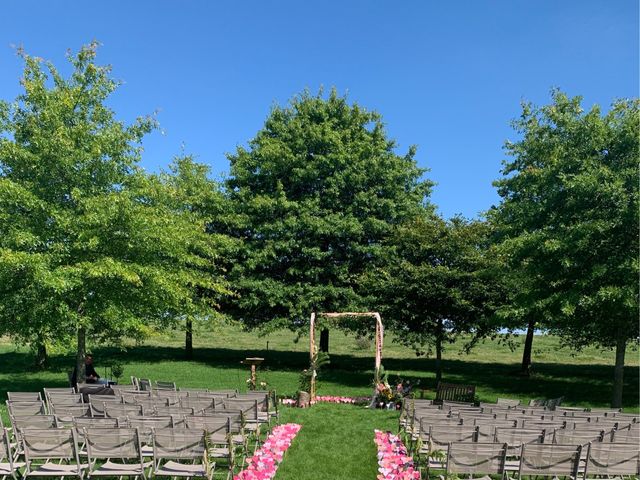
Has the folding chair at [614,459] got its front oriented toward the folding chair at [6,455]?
no

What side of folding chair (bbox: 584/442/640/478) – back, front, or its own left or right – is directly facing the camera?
back

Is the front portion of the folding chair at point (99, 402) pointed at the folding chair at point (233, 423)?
no

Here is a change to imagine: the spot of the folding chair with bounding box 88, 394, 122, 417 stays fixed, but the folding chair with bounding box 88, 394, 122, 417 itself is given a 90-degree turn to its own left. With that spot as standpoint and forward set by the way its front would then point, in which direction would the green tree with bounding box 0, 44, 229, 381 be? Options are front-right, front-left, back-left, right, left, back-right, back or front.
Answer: right

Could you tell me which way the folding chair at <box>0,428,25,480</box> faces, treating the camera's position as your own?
facing away from the viewer and to the right of the viewer

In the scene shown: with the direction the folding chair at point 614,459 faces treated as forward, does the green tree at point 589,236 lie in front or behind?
in front

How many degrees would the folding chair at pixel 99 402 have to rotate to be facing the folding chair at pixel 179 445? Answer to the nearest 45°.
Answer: approximately 180°

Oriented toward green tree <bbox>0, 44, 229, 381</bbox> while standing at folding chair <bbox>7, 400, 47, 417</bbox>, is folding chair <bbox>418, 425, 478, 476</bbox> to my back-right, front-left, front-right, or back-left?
back-right

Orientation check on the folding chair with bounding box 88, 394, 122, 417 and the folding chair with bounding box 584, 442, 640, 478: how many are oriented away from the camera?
2

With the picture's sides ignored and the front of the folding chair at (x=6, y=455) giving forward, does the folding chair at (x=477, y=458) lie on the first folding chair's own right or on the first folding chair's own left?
on the first folding chair's own right

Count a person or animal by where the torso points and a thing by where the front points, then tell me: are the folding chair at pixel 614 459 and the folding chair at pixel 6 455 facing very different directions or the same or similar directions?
same or similar directions

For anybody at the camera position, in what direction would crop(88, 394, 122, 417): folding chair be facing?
facing away from the viewer
